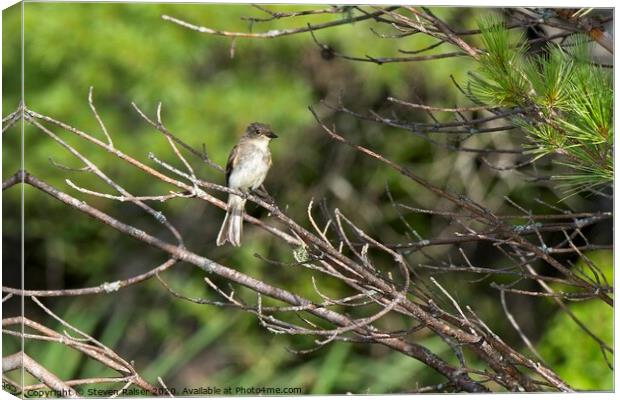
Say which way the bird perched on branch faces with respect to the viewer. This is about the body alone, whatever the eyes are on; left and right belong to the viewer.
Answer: facing the viewer and to the right of the viewer
